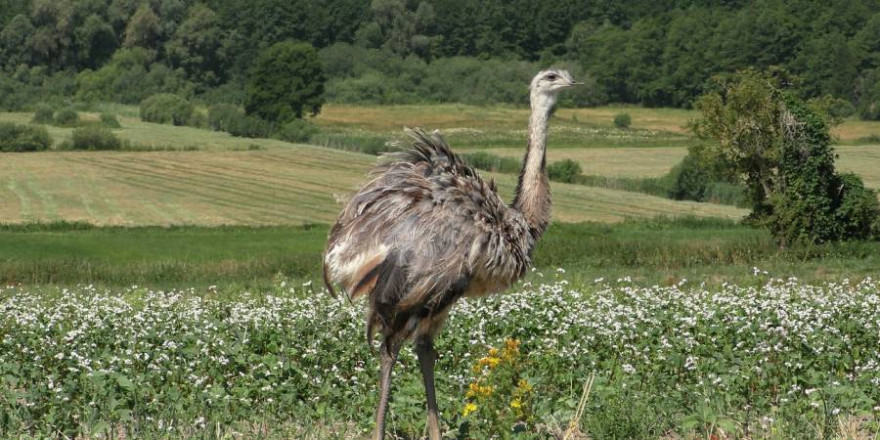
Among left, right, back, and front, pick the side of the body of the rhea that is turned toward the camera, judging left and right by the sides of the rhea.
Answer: right

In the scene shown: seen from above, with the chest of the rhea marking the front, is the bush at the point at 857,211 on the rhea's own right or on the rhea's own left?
on the rhea's own left

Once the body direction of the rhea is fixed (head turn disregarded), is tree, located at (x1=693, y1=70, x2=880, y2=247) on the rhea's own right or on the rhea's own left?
on the rhea's own left
